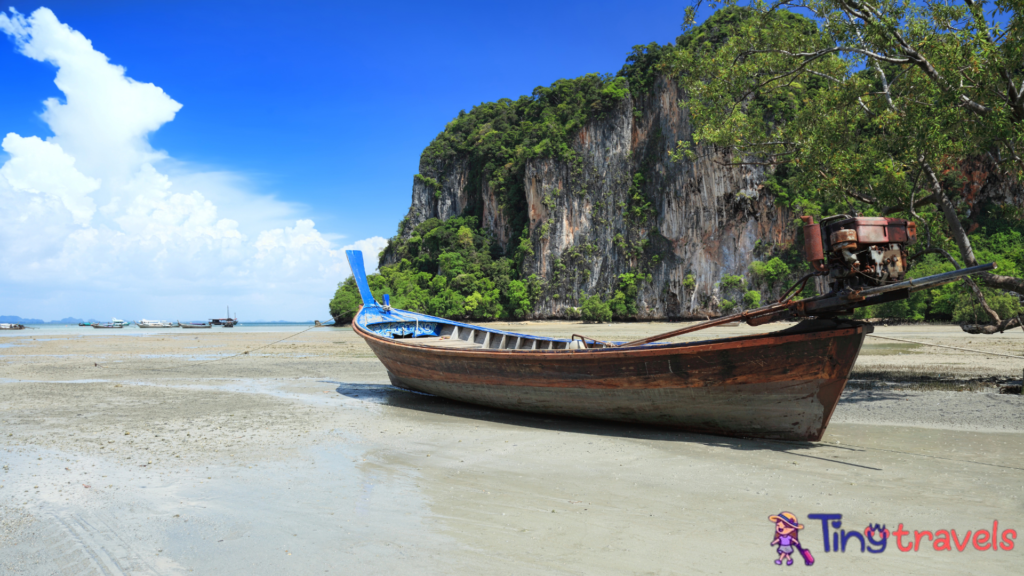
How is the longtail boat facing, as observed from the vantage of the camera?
facing away from the viewer and to the left of the viewer
